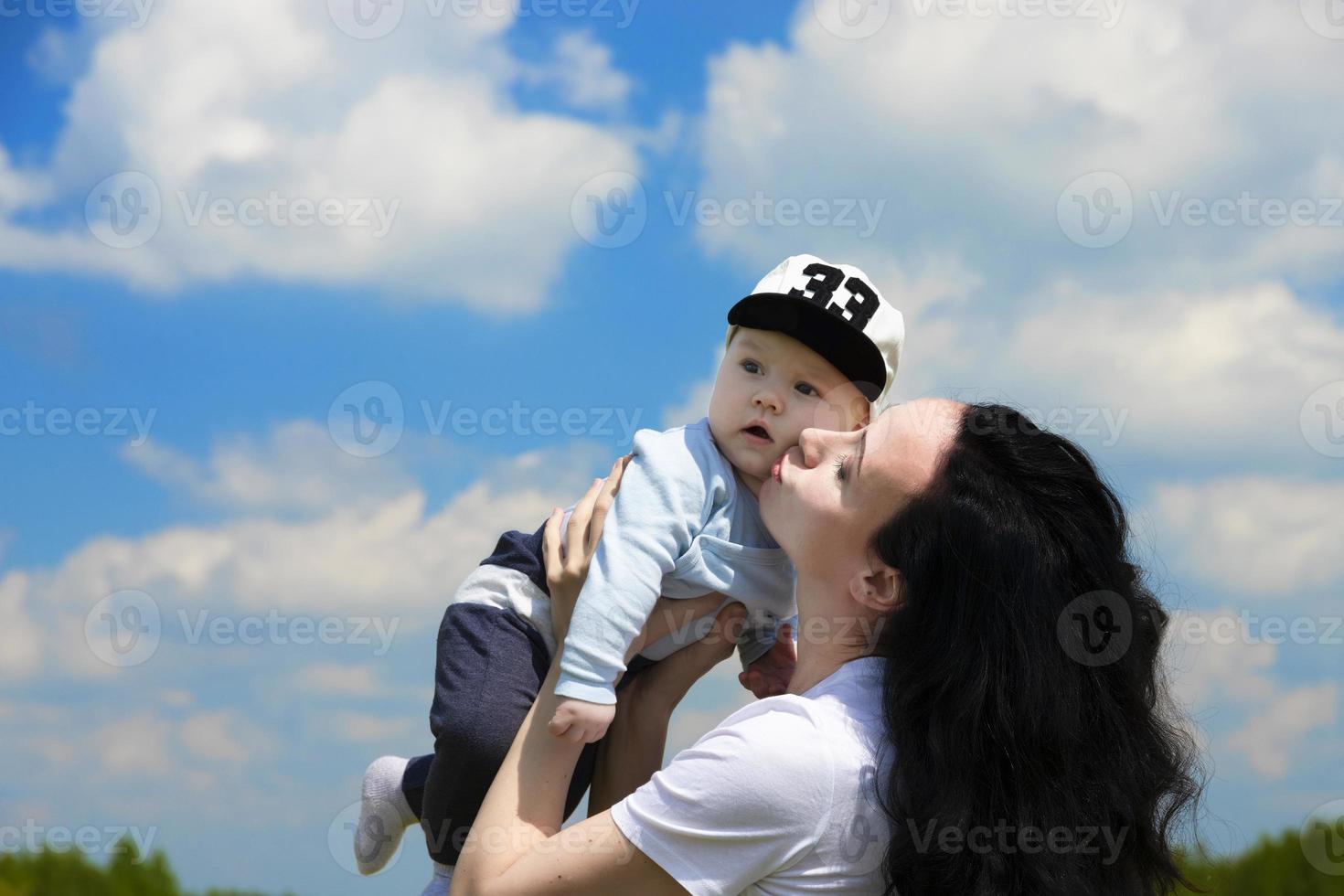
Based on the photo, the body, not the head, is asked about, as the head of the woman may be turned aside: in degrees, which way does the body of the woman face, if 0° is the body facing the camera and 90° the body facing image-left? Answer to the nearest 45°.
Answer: approximately 90°

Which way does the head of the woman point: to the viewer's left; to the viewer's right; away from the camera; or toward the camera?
to the viewer's left
